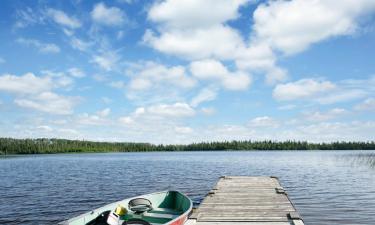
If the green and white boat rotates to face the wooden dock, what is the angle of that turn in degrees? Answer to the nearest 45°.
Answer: approximately 45° to its right

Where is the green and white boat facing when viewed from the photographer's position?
facing away from the viewer and to the right of the viewer
